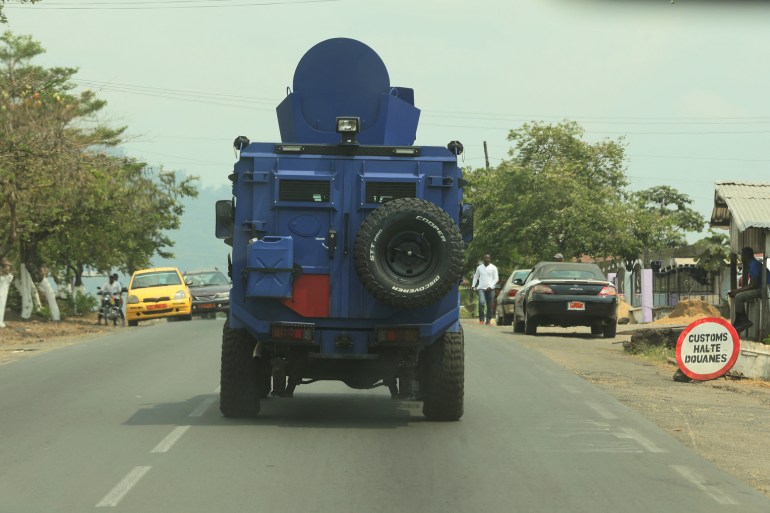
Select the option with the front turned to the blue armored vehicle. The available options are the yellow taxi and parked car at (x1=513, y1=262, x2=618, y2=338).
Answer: the yellow taxi

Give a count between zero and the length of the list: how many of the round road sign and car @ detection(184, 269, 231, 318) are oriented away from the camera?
0

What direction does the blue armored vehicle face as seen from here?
away from the camera

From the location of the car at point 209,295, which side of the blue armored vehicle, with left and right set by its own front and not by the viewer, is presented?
front

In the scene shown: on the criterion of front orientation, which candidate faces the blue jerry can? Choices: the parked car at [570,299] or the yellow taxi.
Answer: the yellow taxi

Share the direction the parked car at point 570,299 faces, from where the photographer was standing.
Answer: facing away from the viewer

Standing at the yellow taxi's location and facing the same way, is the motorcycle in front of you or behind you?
behind

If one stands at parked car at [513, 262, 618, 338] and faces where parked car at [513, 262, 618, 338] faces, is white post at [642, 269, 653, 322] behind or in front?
in front

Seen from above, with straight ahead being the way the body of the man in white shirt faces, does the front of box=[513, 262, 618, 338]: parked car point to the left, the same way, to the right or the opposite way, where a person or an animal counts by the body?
the opposite way

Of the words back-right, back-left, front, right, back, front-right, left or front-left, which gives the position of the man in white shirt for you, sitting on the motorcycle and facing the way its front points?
front-left

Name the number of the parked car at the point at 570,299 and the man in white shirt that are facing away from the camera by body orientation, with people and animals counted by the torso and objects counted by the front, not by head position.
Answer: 1

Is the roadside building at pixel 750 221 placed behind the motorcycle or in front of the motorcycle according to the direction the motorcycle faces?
in front
